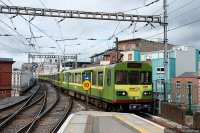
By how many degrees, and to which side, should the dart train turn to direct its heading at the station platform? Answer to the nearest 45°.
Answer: approximately 45° to its right

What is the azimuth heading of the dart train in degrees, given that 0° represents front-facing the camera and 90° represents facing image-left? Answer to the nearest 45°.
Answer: approximately 315°

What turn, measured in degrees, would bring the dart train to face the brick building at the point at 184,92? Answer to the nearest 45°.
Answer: approximately 90° to its left

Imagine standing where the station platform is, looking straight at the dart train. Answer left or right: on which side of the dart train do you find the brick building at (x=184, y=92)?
right

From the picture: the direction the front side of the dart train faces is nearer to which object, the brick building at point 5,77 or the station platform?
the station platform

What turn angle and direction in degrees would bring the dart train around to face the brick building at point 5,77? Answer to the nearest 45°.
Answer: approximately 180°
